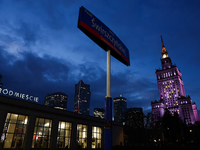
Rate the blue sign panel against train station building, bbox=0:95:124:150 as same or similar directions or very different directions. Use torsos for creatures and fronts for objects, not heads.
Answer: same or similar directions

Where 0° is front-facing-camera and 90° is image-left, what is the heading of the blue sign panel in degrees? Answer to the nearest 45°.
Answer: approximately 315°

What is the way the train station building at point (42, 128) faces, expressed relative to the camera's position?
facing the viewer and to the right of the viewer

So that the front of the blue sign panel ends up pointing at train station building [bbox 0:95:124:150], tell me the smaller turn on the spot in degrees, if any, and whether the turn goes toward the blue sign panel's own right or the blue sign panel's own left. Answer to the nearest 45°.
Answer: approximately 180°

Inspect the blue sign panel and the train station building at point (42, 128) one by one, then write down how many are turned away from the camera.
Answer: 0
